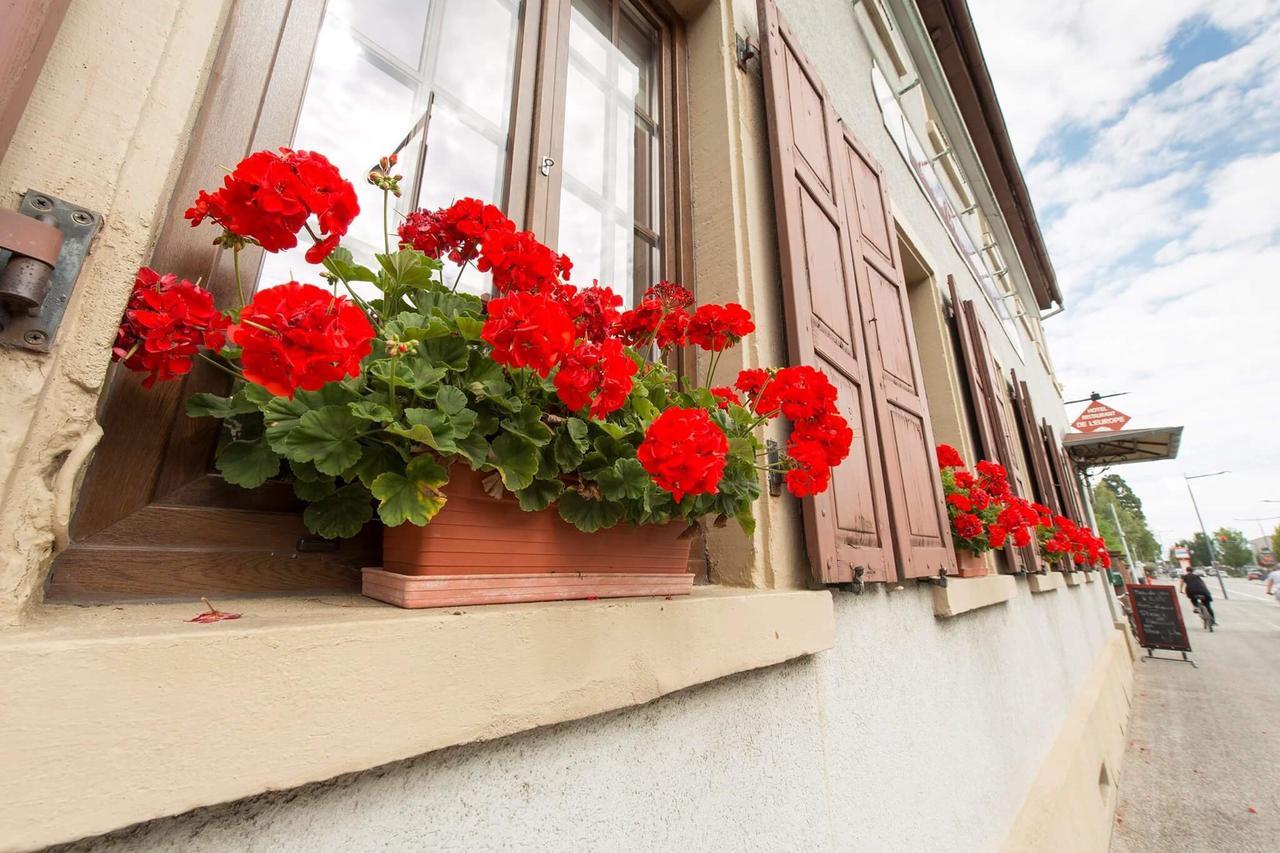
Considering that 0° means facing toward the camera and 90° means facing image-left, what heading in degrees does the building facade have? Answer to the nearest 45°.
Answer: approximately 315°

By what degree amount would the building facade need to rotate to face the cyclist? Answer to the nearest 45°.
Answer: approximately 90° to its left

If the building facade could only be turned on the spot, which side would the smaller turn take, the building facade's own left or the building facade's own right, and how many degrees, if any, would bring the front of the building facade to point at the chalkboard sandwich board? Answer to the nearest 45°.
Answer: approximately 90° to the building facade's own left

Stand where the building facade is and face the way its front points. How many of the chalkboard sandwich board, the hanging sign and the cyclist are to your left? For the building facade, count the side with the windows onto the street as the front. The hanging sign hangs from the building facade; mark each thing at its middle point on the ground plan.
3
